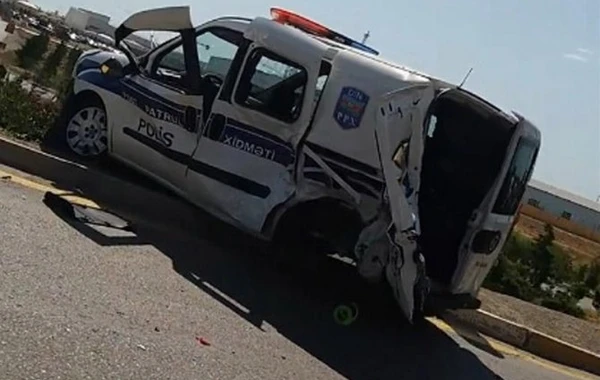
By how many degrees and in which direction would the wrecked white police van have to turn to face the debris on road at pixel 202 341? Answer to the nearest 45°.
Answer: approximately 135° to its left

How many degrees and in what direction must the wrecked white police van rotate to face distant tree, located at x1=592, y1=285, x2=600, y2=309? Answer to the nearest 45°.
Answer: approximately 90° to its right

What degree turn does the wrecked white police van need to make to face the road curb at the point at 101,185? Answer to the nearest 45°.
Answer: approximately 45° to its left

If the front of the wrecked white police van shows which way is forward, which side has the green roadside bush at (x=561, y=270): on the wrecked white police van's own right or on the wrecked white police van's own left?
on the wrecked white police van's own right

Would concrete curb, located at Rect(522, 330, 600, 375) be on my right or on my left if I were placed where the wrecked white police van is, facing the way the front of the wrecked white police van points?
on my right

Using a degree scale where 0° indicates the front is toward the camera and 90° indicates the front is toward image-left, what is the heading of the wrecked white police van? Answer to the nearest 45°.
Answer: approximately 135°

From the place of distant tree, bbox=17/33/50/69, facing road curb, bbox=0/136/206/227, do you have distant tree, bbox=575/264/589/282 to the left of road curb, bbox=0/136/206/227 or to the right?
left

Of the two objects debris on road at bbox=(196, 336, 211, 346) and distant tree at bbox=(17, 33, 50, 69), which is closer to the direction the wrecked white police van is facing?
the distant tree
